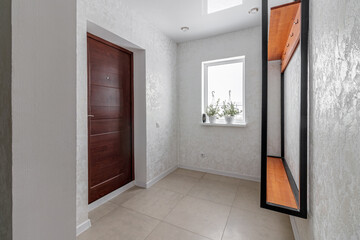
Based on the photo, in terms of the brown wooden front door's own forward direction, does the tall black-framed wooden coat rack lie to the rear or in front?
in front

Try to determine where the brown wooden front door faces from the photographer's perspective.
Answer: facing the viewer and to the right of the viewer

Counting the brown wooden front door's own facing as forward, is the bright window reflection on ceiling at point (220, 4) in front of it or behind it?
in front
